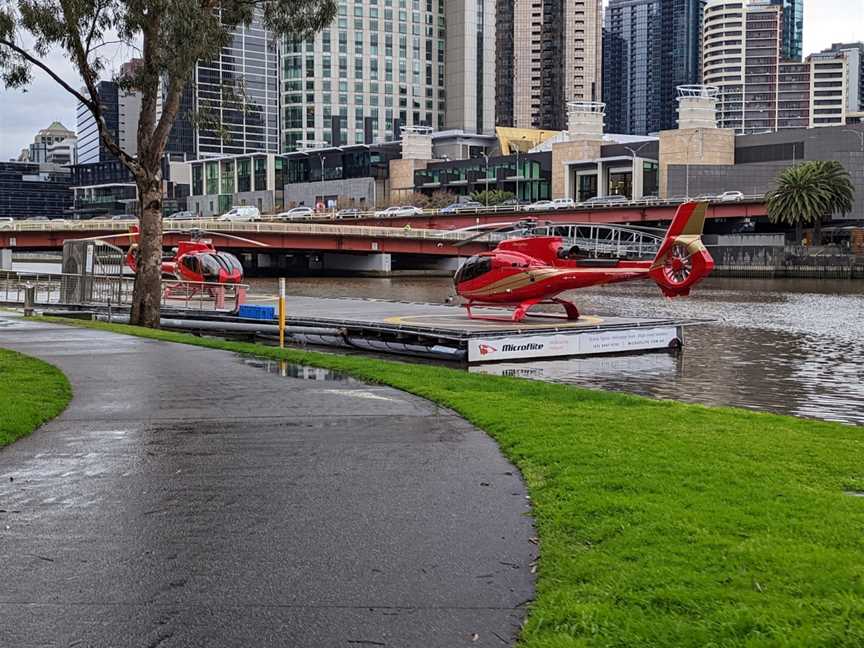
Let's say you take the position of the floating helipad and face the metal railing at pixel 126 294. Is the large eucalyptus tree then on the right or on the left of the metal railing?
left

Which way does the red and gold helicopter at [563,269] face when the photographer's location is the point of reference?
facing to the left of the viewer

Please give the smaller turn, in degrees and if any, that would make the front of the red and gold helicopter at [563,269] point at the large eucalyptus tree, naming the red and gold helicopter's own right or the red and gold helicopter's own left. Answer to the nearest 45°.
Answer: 0° — it already faces it

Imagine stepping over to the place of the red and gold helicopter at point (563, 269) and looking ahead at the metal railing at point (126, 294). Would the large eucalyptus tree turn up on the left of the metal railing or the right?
left

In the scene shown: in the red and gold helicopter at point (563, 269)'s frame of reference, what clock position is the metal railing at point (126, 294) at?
The metal railing is roughly at 1 o'clock from the red and gold helicopter.
